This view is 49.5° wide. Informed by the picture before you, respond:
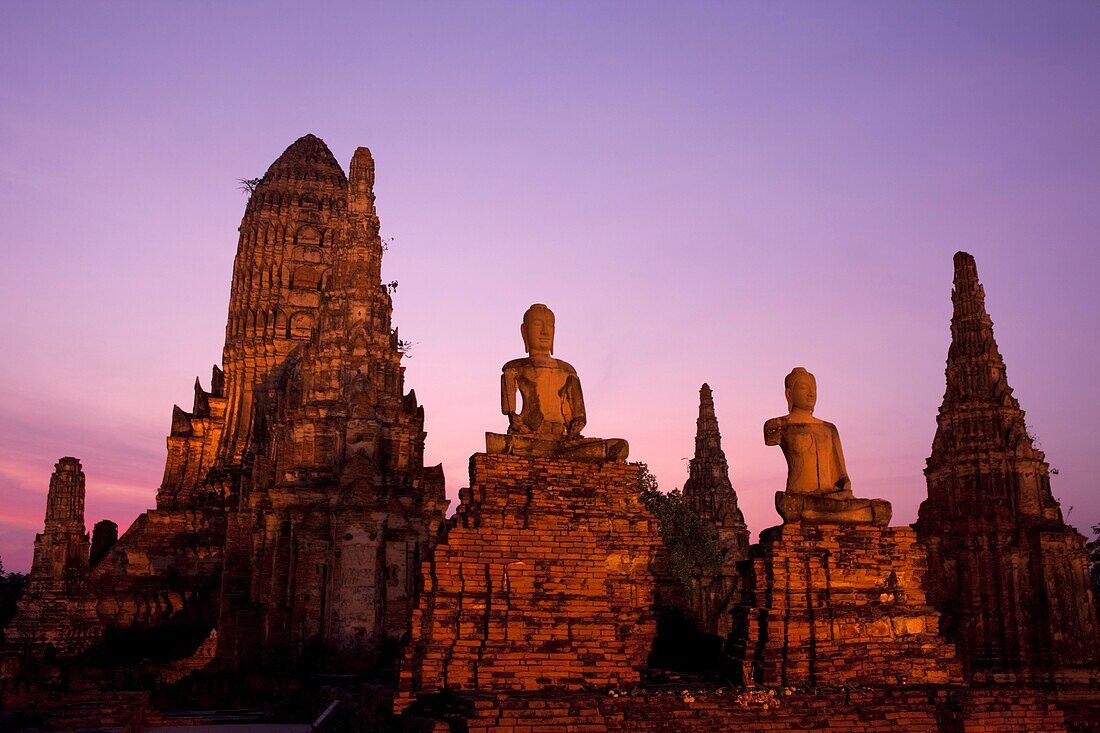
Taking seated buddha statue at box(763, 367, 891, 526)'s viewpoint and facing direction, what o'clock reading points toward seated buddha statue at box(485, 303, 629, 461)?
seated buddha statue at box(485, 303, 629, 461) is roughly at 4 o'clock from seated buddha statue at box(763, 367, 891, 526).

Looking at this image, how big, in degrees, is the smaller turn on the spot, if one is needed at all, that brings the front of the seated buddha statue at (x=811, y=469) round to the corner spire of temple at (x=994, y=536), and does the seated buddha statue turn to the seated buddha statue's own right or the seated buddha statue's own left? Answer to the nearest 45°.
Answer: approximately 135° to the seated buddha statue's own left

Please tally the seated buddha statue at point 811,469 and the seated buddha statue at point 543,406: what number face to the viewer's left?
0

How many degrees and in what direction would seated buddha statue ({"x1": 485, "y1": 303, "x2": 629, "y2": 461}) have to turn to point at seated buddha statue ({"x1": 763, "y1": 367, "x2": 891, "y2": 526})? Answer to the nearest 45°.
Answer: approximately 45° to its left

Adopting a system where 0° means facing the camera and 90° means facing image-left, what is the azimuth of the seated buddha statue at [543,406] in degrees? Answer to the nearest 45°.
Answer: approximately 315°

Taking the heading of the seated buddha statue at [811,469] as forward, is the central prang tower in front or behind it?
behind

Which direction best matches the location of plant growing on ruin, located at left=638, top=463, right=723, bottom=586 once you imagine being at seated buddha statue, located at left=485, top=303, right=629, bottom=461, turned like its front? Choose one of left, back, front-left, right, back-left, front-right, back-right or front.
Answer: back-left

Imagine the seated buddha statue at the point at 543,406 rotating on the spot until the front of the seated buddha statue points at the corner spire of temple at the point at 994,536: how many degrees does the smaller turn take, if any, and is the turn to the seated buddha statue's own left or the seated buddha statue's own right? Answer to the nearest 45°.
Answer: approximately 90° to the seated buddha statue's own left
